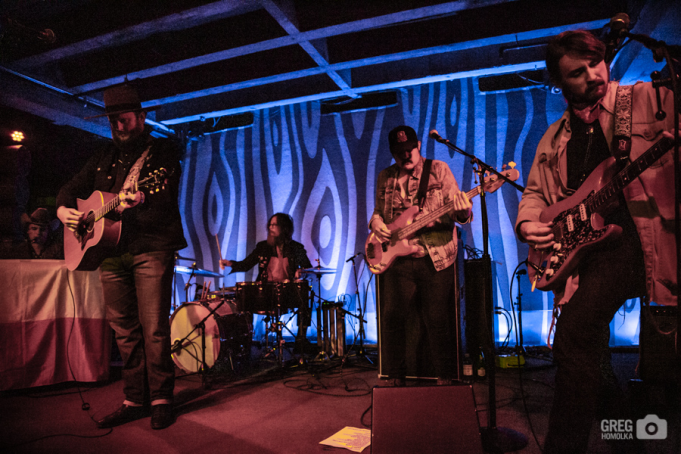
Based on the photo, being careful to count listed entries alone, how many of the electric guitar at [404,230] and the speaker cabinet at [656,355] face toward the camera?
2

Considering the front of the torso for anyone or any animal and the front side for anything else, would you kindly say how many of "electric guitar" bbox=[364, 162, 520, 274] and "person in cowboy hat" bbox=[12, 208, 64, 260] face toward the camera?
2

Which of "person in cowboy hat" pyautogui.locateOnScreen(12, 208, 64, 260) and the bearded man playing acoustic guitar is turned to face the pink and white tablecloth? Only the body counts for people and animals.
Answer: the person in cowboy hat

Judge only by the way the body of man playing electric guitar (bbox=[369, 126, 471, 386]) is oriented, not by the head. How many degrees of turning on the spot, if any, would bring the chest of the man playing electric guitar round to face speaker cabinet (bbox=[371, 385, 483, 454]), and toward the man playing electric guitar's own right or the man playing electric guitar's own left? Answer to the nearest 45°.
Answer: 0° — they already face it

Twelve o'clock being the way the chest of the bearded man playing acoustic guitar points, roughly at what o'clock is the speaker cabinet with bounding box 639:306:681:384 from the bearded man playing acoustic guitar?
The speaker cabinet is roughly at 9 o'clock from the bearded man playing acoustic guitar.

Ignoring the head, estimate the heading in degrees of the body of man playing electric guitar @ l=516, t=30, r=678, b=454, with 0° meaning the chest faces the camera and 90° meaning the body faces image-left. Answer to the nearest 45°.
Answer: approximately 45°

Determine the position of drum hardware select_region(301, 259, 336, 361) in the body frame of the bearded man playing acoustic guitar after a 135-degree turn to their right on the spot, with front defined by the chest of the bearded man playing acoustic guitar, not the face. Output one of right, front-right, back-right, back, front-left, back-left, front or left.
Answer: front-right

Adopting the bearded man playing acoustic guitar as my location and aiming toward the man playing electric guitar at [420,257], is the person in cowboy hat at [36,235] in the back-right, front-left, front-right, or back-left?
back-left
